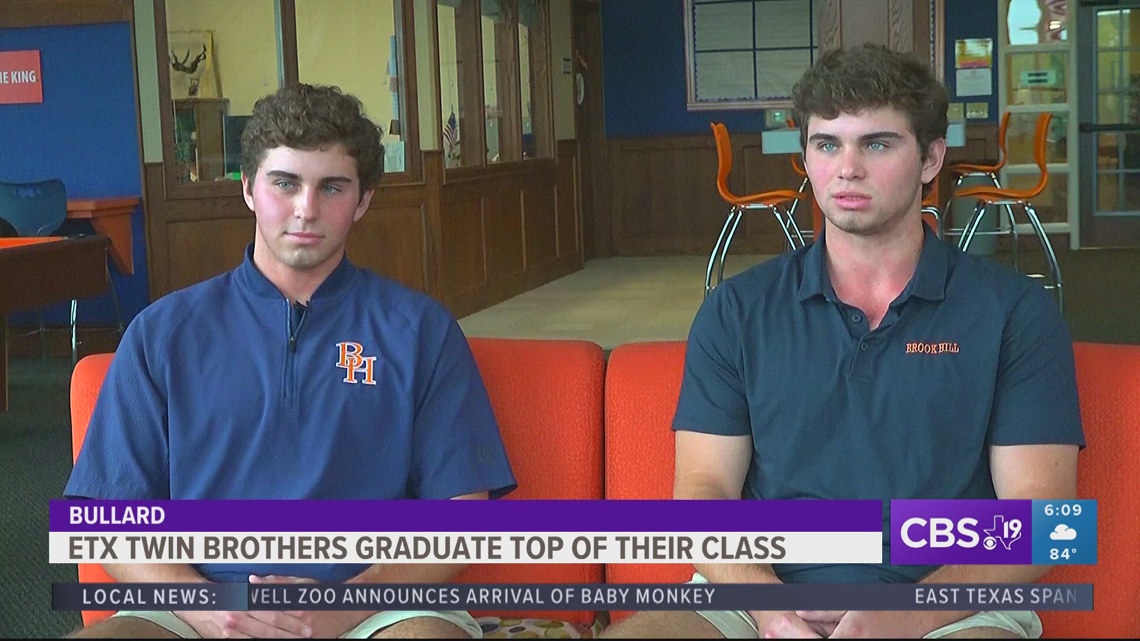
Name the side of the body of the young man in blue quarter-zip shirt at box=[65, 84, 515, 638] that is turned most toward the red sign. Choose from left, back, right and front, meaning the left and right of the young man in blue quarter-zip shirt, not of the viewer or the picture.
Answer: back

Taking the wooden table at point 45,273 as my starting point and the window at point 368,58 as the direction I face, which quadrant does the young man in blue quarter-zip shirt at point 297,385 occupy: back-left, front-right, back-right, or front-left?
back-right

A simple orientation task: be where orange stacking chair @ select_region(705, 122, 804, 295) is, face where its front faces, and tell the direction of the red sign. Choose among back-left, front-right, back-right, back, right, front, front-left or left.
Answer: back

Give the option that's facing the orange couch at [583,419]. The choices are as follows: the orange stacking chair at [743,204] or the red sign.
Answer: the red sign

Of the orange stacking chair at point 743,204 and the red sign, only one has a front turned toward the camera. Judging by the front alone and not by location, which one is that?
the red sign

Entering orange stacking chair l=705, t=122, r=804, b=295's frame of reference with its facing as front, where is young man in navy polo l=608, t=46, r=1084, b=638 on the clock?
The young man in navy polo is roughly at 3 o'clock from the orange stacking chair.

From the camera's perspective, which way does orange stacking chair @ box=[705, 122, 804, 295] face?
to the viewer's right

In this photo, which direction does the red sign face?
toward the camera

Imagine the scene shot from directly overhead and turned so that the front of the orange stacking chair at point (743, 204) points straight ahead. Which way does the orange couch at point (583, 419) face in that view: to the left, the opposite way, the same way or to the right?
to the right

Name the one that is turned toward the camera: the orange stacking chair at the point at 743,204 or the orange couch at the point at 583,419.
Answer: the orange couch

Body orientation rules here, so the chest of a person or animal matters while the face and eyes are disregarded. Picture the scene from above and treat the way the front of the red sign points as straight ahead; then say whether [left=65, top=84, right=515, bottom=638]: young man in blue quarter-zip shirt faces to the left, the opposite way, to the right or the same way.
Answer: the same way

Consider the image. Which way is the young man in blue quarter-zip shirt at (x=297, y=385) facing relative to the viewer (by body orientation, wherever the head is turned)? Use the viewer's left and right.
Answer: facing the viewer

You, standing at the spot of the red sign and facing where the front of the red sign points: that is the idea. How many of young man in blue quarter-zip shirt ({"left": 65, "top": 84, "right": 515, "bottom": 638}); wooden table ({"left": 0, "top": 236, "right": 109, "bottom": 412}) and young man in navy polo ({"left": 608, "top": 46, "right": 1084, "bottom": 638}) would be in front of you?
3

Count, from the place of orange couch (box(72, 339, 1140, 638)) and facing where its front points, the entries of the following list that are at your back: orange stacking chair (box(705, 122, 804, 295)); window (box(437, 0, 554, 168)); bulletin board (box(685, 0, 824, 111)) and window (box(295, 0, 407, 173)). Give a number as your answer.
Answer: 4

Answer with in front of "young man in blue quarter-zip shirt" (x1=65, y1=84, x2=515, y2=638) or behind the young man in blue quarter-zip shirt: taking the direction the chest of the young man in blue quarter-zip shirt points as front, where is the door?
behind

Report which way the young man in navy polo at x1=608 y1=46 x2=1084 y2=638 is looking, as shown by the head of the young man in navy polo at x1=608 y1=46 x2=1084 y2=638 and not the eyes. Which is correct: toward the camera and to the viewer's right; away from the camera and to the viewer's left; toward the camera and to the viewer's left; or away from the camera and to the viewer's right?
toward the camera and to the viewer's left
